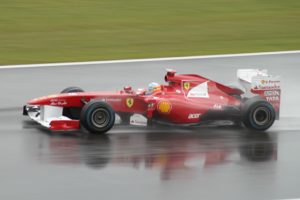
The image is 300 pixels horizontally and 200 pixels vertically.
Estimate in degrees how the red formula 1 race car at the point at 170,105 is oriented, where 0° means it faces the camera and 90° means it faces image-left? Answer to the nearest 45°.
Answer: approximately 90°
